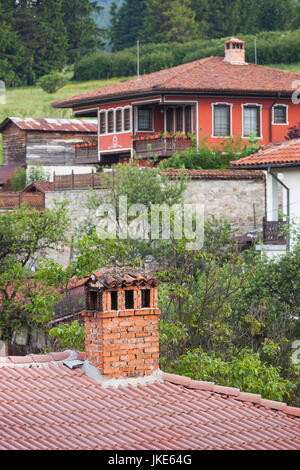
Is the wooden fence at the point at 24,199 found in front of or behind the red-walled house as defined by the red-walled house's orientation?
in front

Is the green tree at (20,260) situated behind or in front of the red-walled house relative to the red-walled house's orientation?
in front

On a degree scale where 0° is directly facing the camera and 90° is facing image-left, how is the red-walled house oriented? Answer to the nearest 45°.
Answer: approximately 45°

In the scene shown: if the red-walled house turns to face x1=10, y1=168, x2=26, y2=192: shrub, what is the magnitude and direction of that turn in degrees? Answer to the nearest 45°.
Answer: approximately 90° to its right

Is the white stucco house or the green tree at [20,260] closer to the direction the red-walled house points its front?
the green tree

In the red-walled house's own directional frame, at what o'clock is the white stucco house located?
The white stucco house is roughly at 10 o'clock from the red-walled house.
